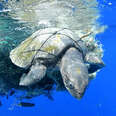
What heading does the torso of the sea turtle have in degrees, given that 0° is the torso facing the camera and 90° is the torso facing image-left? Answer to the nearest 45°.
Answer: approximately 315°
